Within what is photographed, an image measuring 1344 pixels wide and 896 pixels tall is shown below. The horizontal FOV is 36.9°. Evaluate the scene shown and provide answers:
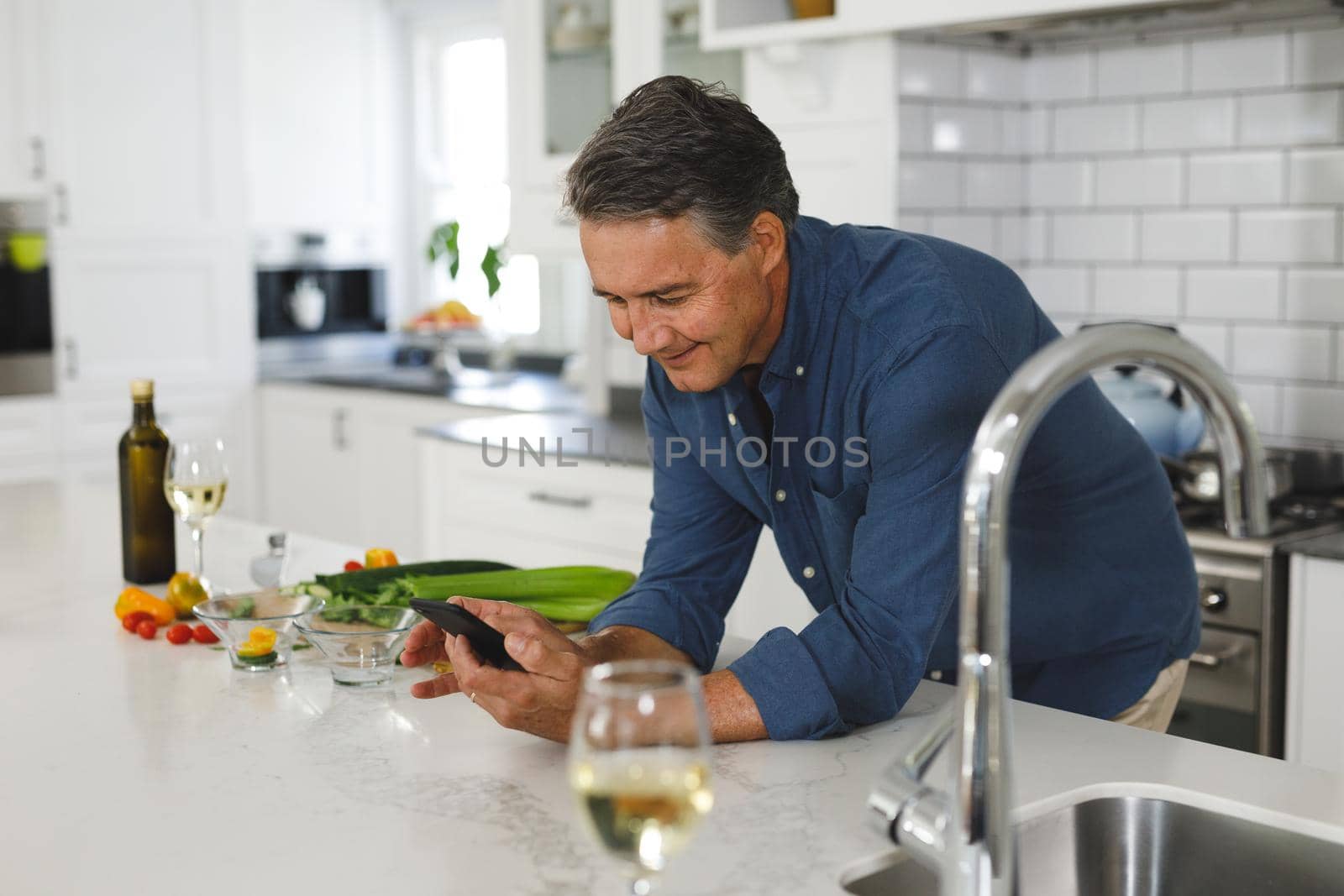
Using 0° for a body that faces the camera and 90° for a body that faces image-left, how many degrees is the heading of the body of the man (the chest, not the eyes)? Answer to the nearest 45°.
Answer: approximately 45°

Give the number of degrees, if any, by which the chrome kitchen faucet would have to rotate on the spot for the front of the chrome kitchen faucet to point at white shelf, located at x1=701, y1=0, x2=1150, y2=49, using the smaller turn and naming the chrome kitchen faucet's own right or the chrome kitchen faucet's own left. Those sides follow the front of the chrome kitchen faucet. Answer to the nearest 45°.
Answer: approximately 90° to the chrome kitchen faucet's own left

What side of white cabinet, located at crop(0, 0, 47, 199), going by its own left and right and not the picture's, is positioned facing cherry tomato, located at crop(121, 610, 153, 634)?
front

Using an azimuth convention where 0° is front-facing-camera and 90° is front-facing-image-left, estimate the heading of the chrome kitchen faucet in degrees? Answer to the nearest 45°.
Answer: approximately 270°

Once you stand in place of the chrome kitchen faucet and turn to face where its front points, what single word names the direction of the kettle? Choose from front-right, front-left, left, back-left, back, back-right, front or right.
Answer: left

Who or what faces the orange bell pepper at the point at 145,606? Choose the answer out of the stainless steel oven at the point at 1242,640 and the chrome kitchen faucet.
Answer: the stainless steel oven

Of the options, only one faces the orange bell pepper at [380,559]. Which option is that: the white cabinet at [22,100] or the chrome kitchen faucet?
the white cabinet

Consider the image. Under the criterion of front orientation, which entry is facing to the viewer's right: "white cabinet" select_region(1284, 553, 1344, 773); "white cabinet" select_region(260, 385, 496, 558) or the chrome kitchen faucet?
the chrome kitchen faucet

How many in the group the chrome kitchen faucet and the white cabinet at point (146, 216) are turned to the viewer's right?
1

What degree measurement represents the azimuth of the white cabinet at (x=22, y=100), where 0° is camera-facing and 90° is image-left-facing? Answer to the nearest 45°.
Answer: approximately 0°
